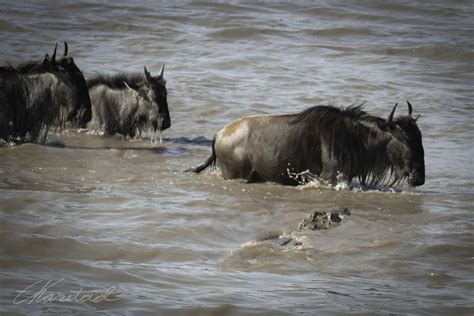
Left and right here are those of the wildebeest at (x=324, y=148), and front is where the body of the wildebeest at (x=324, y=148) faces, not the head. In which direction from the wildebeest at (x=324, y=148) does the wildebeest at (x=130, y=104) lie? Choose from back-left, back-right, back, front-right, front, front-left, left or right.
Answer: back-left

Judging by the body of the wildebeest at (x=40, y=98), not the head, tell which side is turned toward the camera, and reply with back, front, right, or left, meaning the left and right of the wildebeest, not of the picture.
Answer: right

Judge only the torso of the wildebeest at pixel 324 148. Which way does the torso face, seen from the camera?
to the viewer's right

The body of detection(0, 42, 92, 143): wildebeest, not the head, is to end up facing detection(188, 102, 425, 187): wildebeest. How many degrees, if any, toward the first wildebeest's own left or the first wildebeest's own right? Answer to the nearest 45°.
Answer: approximately 45° to the first wildebeest's own right

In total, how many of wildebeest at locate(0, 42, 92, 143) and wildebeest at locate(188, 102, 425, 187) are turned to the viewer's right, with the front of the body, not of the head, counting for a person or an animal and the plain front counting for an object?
2

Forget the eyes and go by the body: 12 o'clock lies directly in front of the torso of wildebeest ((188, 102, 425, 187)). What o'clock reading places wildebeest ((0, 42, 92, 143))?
wildebeest ((0, 42, 92, 143)) is roughly at 7 o'clock from wildebeest ((188, 102, 425, 187)).
